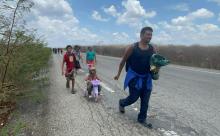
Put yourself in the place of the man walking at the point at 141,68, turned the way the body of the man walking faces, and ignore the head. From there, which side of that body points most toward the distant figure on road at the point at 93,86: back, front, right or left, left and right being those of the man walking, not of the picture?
back

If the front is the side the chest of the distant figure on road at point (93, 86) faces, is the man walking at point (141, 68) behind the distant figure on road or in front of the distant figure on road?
in front

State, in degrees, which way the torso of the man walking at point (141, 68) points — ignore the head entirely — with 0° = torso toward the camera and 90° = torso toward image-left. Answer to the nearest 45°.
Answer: approximately 315°

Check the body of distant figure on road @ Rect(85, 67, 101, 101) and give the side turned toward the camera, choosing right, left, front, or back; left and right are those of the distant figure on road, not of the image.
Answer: front

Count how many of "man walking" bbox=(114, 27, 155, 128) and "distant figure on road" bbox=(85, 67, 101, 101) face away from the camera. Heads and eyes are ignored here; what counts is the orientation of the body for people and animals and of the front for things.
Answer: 0
